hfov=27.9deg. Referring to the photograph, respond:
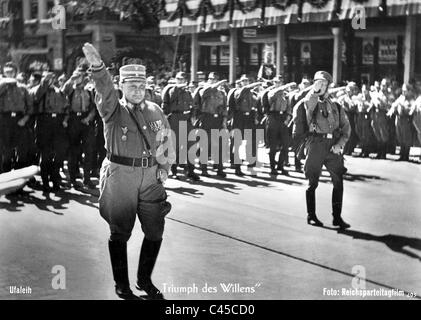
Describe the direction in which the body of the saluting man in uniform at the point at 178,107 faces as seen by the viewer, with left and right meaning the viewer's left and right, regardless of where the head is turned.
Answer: facing the viewer and to the right of the viewer

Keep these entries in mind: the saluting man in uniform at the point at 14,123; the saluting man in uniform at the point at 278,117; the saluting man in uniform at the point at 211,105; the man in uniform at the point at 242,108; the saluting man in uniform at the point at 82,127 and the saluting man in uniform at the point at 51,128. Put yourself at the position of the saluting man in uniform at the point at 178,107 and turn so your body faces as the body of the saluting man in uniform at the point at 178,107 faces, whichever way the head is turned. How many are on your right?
3

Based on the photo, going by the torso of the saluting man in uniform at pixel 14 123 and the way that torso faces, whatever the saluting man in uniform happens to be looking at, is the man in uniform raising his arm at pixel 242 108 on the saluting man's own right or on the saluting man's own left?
on the saluting man's own left

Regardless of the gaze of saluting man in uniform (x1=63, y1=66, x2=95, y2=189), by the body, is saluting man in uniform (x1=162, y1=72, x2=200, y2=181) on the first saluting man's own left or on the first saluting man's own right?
on the first saluting man's own left

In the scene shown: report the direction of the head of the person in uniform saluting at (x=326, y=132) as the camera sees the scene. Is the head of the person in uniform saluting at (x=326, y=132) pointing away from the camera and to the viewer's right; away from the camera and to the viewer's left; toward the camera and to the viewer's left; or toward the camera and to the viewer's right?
toward the camera and to the viewer's left

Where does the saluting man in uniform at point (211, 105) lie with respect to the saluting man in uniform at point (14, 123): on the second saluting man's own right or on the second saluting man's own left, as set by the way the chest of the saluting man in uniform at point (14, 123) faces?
on the second saluting man's own left

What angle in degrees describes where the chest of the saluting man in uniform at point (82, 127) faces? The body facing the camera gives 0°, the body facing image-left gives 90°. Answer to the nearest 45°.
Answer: approximately 0°

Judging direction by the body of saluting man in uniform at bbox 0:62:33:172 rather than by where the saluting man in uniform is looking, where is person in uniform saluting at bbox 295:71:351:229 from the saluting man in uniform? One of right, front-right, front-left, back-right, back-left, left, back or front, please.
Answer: front-left

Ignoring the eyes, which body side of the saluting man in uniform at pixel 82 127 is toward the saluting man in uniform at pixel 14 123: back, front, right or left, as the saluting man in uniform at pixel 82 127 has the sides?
right

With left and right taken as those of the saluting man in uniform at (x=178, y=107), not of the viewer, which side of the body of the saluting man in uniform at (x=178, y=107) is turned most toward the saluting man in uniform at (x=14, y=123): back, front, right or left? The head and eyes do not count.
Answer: right

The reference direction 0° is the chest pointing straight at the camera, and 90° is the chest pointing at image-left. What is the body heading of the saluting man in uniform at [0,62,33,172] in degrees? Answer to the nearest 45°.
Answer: approximately 0°
